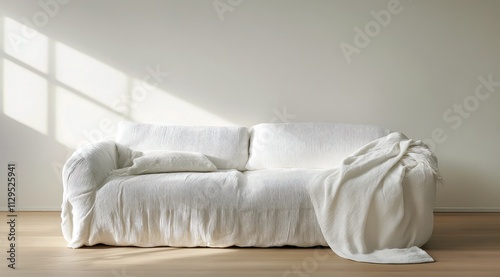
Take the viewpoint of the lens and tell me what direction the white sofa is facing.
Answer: facing the viewer
